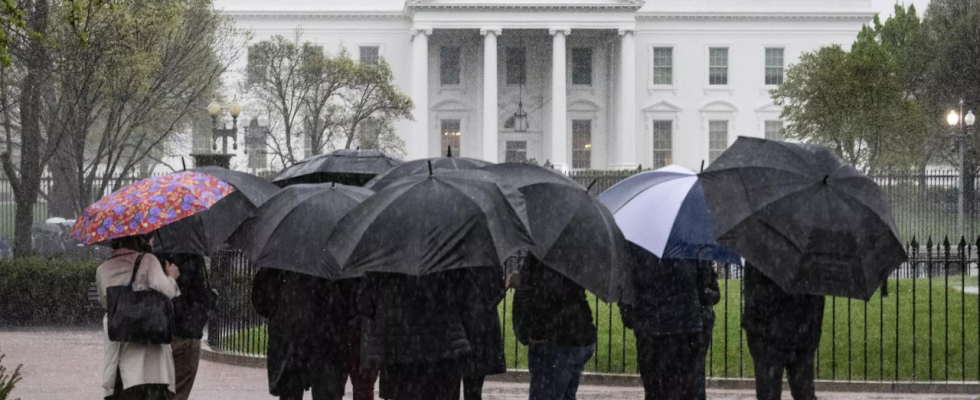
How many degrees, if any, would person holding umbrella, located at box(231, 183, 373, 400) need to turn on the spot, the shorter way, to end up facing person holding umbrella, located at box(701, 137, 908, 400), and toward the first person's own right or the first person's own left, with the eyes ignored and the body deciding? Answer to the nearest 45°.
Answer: approximately 90° to the first person's own right

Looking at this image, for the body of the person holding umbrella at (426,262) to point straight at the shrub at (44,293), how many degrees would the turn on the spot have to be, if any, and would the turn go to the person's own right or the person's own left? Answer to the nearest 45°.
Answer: approximately 45° to the person's own left

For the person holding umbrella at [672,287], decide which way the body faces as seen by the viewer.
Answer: away from the camera

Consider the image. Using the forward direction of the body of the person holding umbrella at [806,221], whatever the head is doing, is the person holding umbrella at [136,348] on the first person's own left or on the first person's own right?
on the first person's own left

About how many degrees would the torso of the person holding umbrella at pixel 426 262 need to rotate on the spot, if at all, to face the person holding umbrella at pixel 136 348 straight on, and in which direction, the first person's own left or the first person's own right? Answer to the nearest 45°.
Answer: approximately 90° to the first person's own left

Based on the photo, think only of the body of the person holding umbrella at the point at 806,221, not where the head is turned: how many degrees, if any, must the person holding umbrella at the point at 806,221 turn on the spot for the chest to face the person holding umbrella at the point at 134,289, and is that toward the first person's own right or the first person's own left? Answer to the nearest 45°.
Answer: approximately 90° to the first person's own left

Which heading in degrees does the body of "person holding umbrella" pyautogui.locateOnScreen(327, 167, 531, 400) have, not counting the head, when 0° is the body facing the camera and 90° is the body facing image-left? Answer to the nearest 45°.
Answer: approximately 180°

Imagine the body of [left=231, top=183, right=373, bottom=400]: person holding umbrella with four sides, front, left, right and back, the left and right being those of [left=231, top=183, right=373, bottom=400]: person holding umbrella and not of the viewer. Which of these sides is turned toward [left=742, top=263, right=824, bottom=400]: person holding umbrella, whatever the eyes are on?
right

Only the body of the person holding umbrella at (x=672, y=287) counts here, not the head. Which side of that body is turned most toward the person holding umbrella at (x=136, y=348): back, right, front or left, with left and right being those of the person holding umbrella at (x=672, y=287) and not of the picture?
left

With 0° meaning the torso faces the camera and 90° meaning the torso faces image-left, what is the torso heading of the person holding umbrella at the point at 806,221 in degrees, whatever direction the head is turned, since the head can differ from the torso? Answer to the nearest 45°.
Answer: approximately 180°

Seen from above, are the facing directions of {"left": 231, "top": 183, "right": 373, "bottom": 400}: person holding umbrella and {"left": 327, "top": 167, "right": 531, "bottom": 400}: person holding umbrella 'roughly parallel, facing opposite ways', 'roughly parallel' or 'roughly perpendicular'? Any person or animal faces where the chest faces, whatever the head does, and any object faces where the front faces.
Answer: roughly parallel

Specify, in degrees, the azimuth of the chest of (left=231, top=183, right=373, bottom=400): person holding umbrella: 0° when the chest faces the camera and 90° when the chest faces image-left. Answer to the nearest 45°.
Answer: approximately 180°
